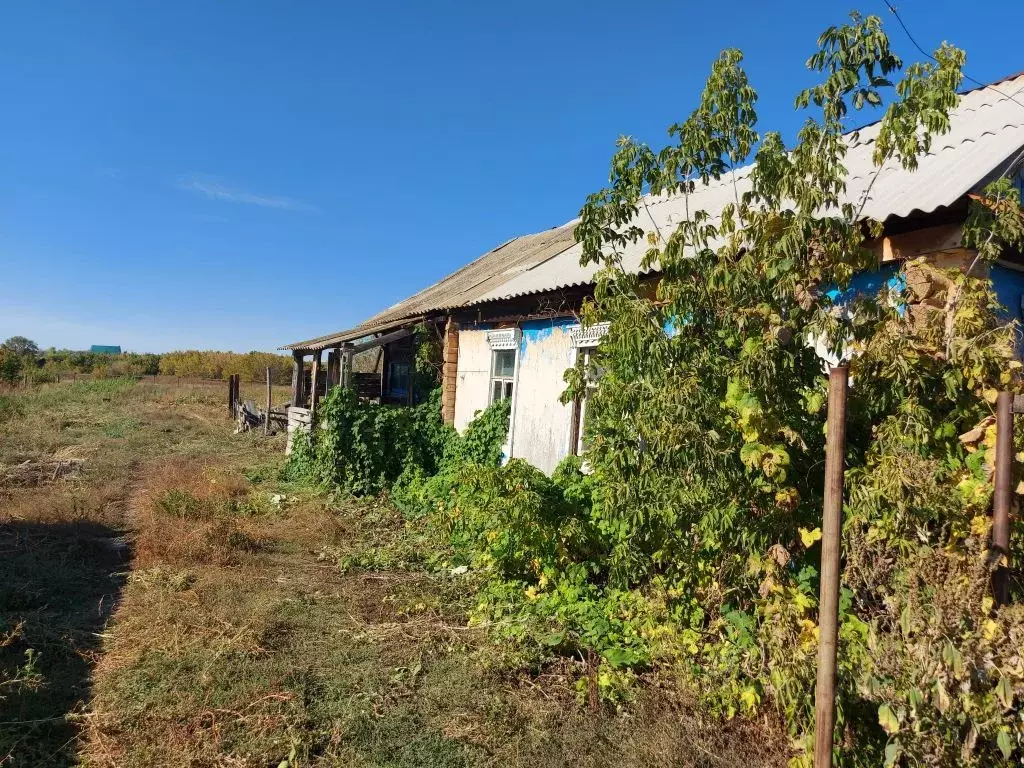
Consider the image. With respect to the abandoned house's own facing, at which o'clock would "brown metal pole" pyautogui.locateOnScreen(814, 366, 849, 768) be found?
The brown metal pole is roughly at 10 o'clock from the abandoned house.

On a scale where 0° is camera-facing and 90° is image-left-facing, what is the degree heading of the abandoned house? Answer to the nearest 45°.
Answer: approximately 45°

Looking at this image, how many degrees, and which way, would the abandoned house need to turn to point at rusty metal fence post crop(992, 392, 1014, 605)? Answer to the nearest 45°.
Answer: approximately 90° to its left

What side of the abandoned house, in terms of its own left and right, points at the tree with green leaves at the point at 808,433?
left
